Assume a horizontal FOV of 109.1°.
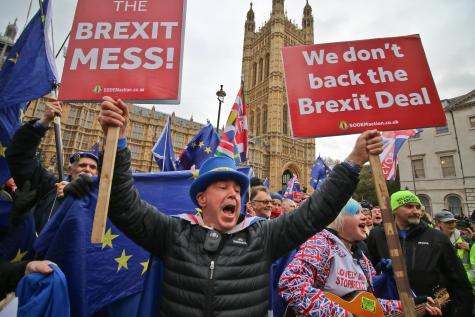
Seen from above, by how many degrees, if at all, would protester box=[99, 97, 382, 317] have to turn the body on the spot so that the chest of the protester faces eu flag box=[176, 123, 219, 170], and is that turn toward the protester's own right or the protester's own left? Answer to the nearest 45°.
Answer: approximately 180°

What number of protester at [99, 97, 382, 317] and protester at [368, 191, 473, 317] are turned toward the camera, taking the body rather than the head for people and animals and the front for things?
2

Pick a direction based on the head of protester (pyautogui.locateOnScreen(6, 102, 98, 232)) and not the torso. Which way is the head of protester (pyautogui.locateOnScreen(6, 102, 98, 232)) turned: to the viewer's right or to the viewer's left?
to the viewer's right

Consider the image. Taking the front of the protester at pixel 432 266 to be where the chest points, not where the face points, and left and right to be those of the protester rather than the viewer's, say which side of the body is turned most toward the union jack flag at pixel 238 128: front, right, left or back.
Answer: right

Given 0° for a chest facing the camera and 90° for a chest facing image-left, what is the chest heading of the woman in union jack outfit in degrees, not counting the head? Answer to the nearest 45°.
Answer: approximately 315°

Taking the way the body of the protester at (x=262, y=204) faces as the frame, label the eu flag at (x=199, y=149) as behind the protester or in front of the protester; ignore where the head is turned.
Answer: behind

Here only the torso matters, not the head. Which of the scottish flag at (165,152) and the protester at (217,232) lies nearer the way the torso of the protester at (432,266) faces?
the protester

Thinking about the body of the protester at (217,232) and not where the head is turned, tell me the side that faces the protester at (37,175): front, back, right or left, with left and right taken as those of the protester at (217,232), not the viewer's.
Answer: right

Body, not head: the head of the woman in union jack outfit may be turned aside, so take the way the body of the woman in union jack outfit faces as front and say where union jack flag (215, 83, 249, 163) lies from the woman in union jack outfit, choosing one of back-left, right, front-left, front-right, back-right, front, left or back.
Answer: back
